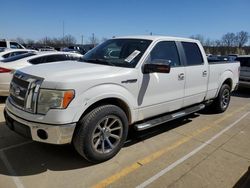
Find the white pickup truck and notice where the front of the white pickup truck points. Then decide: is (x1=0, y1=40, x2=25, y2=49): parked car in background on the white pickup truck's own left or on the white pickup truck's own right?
on the white pickup truck's own right

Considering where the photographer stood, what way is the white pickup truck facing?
facing the viewer and to the left of the viewer

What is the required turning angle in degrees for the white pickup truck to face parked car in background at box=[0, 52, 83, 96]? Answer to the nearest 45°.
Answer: approximately 90° to its right

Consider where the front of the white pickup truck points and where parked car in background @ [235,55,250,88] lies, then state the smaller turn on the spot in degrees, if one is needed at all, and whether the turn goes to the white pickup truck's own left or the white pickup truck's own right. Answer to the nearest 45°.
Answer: approximately 180°
